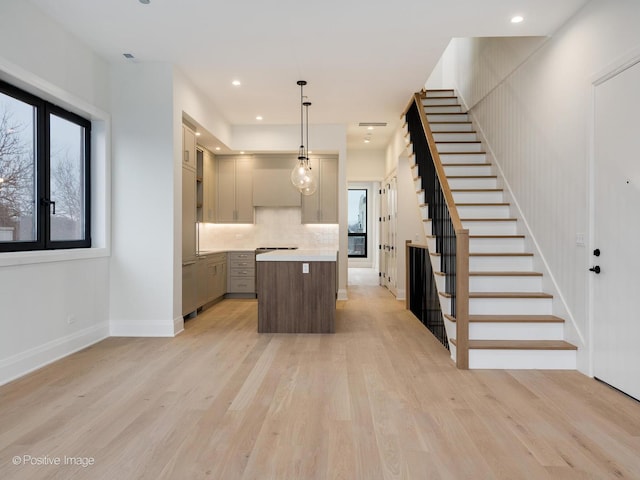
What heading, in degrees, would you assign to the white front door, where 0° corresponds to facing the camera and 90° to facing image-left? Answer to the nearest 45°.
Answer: approximately 90°

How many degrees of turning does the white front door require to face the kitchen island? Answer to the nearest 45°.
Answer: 0° — it already faces it

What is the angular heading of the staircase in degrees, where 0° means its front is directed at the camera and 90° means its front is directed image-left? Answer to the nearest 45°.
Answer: approximately 0°

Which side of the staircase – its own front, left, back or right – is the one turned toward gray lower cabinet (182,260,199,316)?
right

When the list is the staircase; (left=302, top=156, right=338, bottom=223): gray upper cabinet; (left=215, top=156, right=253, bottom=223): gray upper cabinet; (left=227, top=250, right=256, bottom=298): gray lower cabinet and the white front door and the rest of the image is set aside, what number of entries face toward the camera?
4

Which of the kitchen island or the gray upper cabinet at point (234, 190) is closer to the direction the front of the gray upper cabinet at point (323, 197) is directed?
the kitchen island
